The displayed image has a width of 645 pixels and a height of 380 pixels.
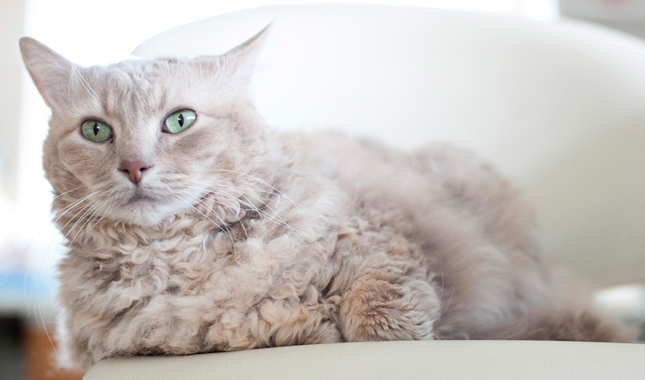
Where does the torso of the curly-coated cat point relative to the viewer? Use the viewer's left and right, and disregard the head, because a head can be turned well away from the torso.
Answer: facing the viewer and to the left of the viewer
